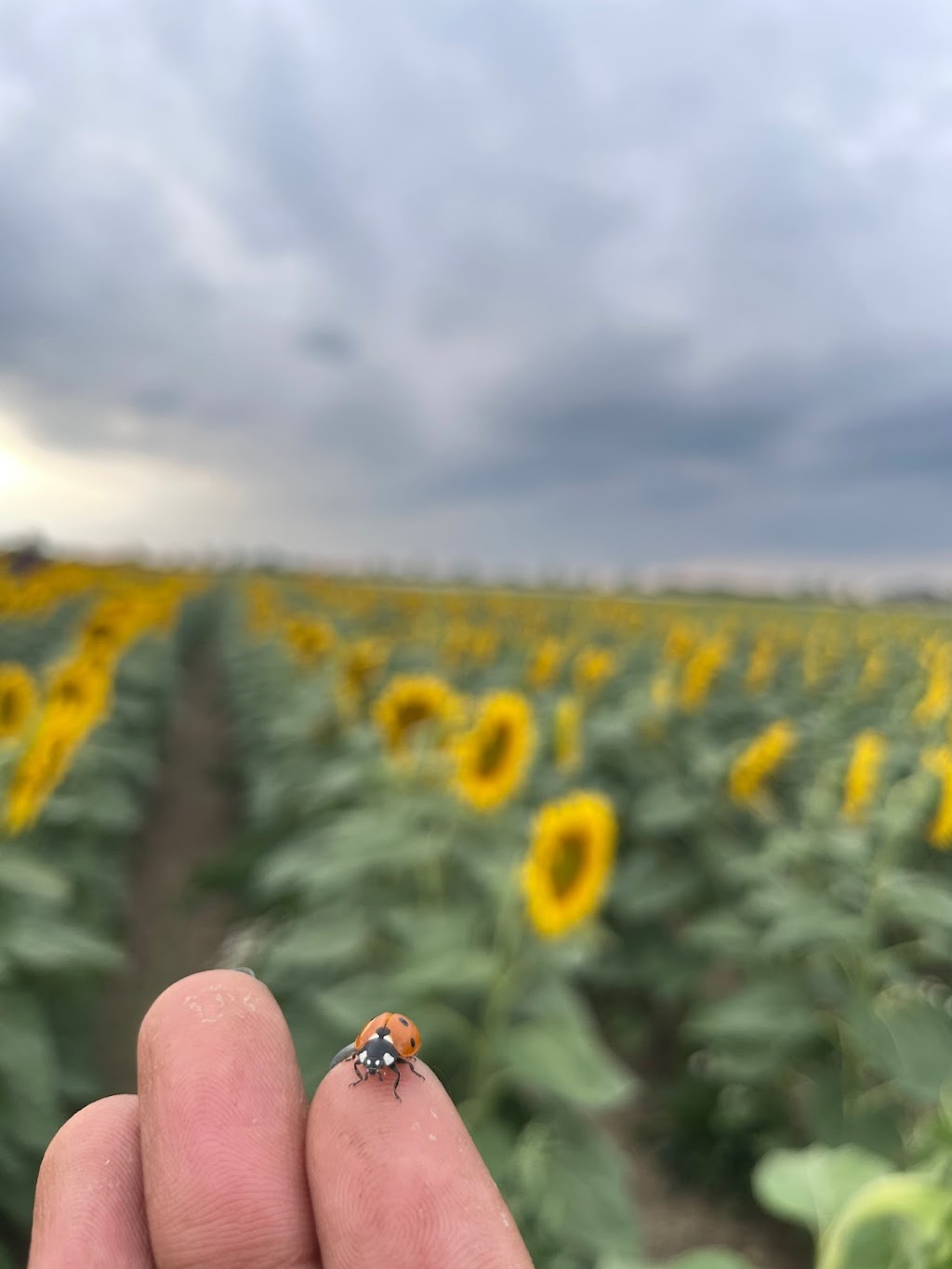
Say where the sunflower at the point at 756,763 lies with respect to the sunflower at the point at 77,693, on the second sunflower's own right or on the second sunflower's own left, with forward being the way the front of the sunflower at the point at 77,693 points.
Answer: on the second sunflower's own left

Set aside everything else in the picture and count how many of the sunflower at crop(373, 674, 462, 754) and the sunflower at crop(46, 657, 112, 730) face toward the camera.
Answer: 2

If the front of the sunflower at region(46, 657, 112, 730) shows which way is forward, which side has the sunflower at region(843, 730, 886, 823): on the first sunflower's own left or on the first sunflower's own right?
on the first sunflower's own left

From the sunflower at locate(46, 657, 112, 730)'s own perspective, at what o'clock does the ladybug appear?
The ladybug is roughly at 12 o'clock from the sunflower.

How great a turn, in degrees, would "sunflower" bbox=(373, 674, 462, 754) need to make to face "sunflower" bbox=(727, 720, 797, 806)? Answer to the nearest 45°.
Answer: approximately 90° to its left

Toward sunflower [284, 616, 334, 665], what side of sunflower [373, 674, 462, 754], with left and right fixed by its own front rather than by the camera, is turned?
back

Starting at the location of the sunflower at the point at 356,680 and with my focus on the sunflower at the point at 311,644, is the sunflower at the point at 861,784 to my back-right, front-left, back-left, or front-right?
back-right

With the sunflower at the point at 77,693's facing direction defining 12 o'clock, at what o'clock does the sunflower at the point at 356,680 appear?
the sunflower at the point at 356,680 is roughly at 8 o'clock from the sunflower at the point at 77,693.

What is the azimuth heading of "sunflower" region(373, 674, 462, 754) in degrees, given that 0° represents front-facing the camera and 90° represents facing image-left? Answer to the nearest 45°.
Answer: approximately 0°

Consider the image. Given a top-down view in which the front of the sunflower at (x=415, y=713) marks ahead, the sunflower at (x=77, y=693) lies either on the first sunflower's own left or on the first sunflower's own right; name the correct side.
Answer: on the first sunflower's own right
